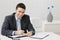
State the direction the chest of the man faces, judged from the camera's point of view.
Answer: toward the camera
